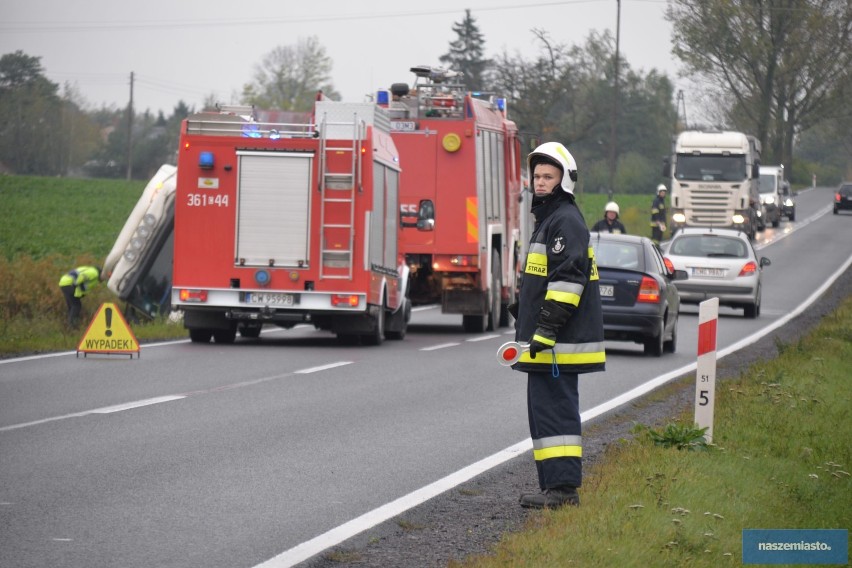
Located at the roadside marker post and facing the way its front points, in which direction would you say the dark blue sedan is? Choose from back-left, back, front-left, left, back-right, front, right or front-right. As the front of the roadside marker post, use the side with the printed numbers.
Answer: back

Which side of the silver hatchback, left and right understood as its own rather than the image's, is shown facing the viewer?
back

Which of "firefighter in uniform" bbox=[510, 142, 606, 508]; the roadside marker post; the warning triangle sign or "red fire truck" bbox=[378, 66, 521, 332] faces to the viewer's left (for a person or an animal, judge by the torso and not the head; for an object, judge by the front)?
the firefighter in uniform

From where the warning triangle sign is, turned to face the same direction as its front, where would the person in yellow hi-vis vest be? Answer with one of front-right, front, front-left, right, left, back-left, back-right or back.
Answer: back

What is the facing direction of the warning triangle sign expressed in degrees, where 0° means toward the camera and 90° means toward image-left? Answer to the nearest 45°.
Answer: approximately 0°

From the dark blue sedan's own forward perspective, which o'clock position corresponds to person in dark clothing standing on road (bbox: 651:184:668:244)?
The person in dark clothing standing on road is roughly at 12 o'clock from the dark blue sedan.

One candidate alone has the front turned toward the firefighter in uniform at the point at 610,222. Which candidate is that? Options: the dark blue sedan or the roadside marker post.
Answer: the dark blue sedan

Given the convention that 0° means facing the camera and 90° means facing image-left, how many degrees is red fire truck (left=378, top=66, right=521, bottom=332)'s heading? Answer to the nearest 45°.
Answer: approximately 180°

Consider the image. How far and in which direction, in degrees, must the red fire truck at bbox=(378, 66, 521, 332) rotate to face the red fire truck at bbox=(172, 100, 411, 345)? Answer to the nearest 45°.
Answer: approximately 135° to its left

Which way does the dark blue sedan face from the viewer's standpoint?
away from the camera

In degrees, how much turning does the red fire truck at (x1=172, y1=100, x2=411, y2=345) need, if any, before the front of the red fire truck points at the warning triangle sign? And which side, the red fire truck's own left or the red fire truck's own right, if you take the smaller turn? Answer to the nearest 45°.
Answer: approximately 135° to the red fire truck's own left

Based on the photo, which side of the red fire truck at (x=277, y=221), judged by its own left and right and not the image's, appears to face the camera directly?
back
